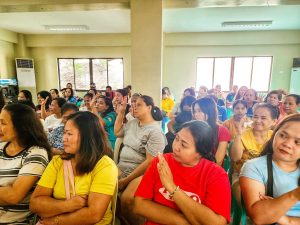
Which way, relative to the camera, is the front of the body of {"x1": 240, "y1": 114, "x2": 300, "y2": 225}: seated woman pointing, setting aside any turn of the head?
toward the camera

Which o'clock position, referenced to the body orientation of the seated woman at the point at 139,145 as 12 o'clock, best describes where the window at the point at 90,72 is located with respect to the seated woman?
The window is roughly at 4 o'clock from the seated woman.

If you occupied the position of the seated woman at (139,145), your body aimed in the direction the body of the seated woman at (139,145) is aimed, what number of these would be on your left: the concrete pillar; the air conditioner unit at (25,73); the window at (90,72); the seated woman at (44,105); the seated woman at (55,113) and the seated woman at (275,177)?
1

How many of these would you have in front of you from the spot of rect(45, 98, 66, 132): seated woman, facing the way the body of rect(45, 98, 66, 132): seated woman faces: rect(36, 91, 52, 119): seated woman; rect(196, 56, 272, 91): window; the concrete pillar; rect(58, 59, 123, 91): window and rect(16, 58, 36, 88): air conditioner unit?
0

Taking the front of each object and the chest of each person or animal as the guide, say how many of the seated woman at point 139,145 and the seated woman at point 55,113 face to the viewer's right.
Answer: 0

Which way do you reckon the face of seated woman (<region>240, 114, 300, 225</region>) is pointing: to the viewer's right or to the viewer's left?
to the viewer's left

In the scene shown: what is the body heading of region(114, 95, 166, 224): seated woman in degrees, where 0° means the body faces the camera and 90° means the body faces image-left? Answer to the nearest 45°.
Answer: approximately 45°

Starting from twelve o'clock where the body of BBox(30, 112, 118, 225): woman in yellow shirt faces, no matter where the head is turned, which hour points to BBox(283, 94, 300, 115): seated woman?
The seated woman is roughly at 7 o'clock from the woman in yellow shirt.

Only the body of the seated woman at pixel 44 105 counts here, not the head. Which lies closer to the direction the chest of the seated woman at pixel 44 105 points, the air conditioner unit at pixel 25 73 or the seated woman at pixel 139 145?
the seated woman

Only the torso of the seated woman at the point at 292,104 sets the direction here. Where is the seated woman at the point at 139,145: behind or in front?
in front

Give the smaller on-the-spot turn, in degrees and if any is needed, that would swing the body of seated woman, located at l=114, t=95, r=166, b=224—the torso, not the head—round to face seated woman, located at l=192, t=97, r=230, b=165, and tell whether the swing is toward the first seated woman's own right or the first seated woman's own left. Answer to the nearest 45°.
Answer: approximately 135° to the first seated woman's own left

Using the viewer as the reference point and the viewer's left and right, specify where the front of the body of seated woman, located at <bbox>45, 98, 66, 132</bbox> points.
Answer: facing the viewer and to the left of the viewer

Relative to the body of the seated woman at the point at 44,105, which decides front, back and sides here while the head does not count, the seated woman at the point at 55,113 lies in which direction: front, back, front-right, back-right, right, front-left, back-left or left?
front-left

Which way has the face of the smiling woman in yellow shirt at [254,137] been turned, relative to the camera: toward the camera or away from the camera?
toward the camera

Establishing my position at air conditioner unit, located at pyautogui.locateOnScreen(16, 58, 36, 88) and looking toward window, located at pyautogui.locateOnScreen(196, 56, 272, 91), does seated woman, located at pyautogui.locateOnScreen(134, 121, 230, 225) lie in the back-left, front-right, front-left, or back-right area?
front-right

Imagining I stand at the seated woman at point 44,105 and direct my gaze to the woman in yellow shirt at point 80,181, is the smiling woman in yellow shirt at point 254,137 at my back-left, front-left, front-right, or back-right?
front-left

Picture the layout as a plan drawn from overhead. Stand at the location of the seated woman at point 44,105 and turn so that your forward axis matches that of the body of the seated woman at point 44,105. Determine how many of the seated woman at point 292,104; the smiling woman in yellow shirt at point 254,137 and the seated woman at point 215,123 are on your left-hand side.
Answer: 3

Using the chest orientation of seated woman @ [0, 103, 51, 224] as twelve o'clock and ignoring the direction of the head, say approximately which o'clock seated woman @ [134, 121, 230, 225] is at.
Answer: seated woman @ [134, 121, 230, 225] is roughly at 9 o'clock from seated woman @ [0, 103, 51, 224].
